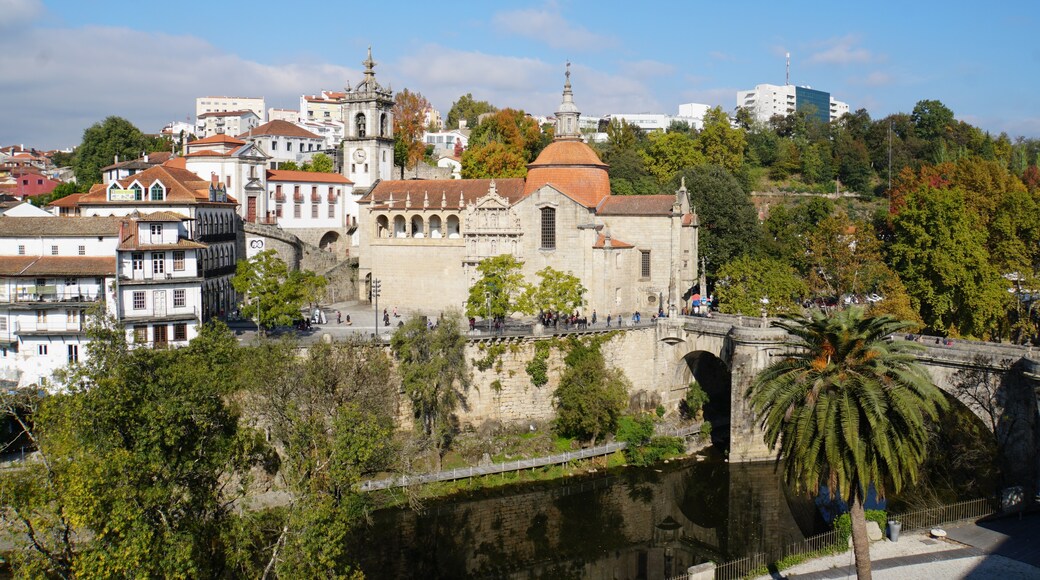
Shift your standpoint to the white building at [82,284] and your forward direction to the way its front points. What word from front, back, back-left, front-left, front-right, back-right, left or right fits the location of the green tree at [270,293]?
left

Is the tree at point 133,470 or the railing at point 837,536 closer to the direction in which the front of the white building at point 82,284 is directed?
the tree

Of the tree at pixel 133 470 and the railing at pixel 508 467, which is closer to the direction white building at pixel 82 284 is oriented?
the tree

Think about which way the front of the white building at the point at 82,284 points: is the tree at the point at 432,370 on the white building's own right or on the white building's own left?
on the white building's own left

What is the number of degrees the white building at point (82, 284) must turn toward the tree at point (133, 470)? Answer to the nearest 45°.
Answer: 0° — it already faces it

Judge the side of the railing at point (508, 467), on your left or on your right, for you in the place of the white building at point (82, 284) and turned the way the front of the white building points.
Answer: on your left

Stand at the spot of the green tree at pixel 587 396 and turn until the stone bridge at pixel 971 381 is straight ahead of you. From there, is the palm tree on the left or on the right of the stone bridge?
right

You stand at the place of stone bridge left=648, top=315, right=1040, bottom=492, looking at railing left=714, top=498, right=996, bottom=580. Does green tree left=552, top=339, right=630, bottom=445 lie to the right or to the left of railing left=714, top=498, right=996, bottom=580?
right

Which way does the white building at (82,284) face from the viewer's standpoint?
toward the camera

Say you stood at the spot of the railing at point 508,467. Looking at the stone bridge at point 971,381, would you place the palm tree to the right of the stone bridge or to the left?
right

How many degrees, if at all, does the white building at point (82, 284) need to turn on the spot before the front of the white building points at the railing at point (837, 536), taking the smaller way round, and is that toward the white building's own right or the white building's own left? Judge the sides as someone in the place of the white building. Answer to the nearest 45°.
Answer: approximately 45° to the white building's own left

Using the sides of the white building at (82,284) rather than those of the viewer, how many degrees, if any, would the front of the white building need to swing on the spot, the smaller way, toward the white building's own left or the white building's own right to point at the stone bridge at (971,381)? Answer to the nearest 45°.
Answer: approximately 45° to the white building's own left

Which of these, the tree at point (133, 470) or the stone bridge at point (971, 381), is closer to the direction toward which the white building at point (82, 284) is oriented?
the tree
